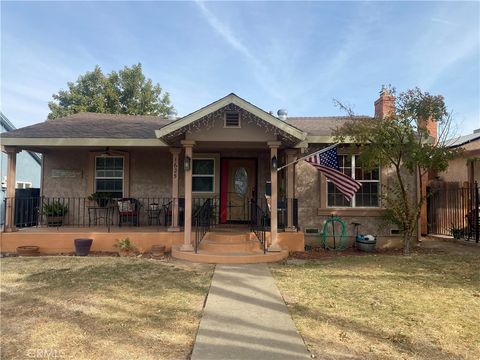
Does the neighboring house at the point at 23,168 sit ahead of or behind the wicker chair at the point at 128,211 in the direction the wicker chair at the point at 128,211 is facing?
behind

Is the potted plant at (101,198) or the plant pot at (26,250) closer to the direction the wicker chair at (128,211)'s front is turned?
the plant pot

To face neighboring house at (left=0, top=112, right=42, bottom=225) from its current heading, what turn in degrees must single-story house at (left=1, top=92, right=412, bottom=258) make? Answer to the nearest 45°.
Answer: approximately 135° to its right

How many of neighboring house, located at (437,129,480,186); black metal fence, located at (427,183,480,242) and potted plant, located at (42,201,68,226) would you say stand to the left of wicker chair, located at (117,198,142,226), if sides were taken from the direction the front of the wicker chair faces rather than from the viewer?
2

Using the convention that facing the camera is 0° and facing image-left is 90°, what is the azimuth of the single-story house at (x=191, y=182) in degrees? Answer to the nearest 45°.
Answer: approximately 0°

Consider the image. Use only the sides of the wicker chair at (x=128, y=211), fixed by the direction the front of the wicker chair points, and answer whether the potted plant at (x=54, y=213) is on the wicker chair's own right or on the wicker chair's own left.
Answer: on the wicker chair's own right

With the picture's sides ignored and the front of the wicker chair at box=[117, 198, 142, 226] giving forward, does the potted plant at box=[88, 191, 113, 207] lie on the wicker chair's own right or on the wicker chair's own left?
on the wicker chair's own right

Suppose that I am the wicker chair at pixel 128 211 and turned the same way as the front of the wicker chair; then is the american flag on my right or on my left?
on my left

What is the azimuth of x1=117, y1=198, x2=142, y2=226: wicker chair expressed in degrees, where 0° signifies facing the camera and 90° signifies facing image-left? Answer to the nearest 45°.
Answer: approximately 0°
